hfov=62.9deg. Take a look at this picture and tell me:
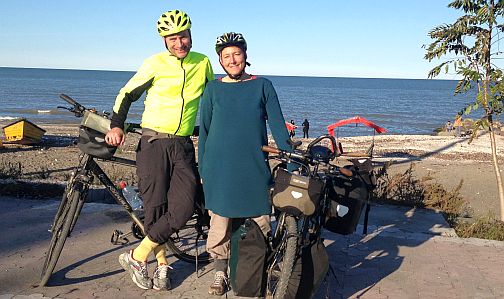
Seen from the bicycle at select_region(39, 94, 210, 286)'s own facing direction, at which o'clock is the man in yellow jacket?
The man in yellow jacket is roughly at 8 o'clock from the bicycle.

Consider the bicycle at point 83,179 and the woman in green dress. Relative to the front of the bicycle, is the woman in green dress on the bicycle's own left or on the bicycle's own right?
on the bicycle's own left

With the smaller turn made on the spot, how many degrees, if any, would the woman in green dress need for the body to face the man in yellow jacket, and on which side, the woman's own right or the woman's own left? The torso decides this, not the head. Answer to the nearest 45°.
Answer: approximately 135° to the woman's own right

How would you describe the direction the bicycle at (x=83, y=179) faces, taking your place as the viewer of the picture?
facing the viewer and to the left of the viewer

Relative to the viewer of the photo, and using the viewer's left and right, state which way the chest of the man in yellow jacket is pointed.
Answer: facing the viewer

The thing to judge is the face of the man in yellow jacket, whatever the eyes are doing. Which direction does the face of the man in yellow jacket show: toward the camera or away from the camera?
toward the camera

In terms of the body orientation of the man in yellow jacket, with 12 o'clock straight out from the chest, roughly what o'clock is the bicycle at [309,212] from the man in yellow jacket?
The bicycle is roughly at 10 o'clock from the man in yellow jacket.

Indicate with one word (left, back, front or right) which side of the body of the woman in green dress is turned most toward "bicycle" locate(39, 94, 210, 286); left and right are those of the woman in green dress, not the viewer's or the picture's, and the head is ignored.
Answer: right

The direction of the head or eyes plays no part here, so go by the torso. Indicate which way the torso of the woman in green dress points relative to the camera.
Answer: toward the camera

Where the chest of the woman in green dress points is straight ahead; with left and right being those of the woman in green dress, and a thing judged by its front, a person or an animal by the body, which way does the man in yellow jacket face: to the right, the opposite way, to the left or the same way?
the same way

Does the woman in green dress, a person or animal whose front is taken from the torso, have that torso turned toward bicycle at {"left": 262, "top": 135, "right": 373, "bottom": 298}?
no

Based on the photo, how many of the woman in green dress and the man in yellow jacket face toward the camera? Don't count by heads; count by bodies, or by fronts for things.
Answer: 2

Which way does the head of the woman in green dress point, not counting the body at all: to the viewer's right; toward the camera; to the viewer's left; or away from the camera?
toward the camera
